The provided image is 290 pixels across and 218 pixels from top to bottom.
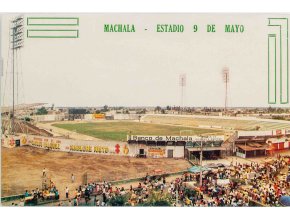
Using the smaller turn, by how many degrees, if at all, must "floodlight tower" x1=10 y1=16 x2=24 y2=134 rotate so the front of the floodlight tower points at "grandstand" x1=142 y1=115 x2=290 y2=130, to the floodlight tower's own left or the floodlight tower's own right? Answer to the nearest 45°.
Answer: approximately 45° to the floodlight tower's own right

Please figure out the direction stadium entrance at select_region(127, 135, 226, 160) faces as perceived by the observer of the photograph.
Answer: facing the viewer

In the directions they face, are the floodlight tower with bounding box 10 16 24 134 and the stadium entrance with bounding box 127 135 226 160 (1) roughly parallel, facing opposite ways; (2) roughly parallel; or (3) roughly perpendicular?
roughly parallel, facing opposite ways

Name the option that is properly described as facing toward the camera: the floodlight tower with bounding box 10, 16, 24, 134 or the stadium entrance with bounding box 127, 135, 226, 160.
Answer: the stadium entrance

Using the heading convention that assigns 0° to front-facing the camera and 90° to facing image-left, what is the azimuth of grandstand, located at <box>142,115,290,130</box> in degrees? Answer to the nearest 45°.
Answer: approximately 45°

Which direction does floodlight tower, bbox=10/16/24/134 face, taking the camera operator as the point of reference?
facing away from the viewer and to the right of the viewer

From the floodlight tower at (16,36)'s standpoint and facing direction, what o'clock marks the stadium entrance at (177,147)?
The stadium entrance is roughly at 2 o'clock from the floodlight tower.
